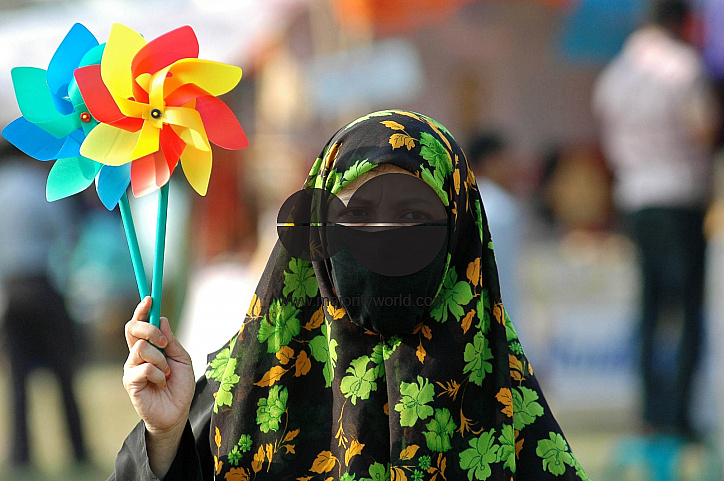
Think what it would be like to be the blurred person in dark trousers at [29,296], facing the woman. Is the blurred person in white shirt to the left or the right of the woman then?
left

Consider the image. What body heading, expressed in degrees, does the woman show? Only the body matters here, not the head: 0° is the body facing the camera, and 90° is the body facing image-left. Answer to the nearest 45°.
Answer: approximately 0°

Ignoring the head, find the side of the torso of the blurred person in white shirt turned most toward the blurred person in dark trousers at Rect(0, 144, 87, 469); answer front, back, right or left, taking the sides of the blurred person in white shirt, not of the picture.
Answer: left

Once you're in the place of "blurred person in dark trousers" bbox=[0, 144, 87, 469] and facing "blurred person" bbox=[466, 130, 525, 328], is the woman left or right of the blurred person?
right

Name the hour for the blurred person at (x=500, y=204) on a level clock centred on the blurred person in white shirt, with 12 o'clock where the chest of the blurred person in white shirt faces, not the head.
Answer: The blurred person is roughly at 8 o'clock from the blurred person in white shirt.

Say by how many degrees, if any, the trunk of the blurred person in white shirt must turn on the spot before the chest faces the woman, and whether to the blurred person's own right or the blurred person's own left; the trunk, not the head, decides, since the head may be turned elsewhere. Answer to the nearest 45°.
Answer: approximately 180°

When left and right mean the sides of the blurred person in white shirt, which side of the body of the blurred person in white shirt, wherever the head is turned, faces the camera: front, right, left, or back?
back
